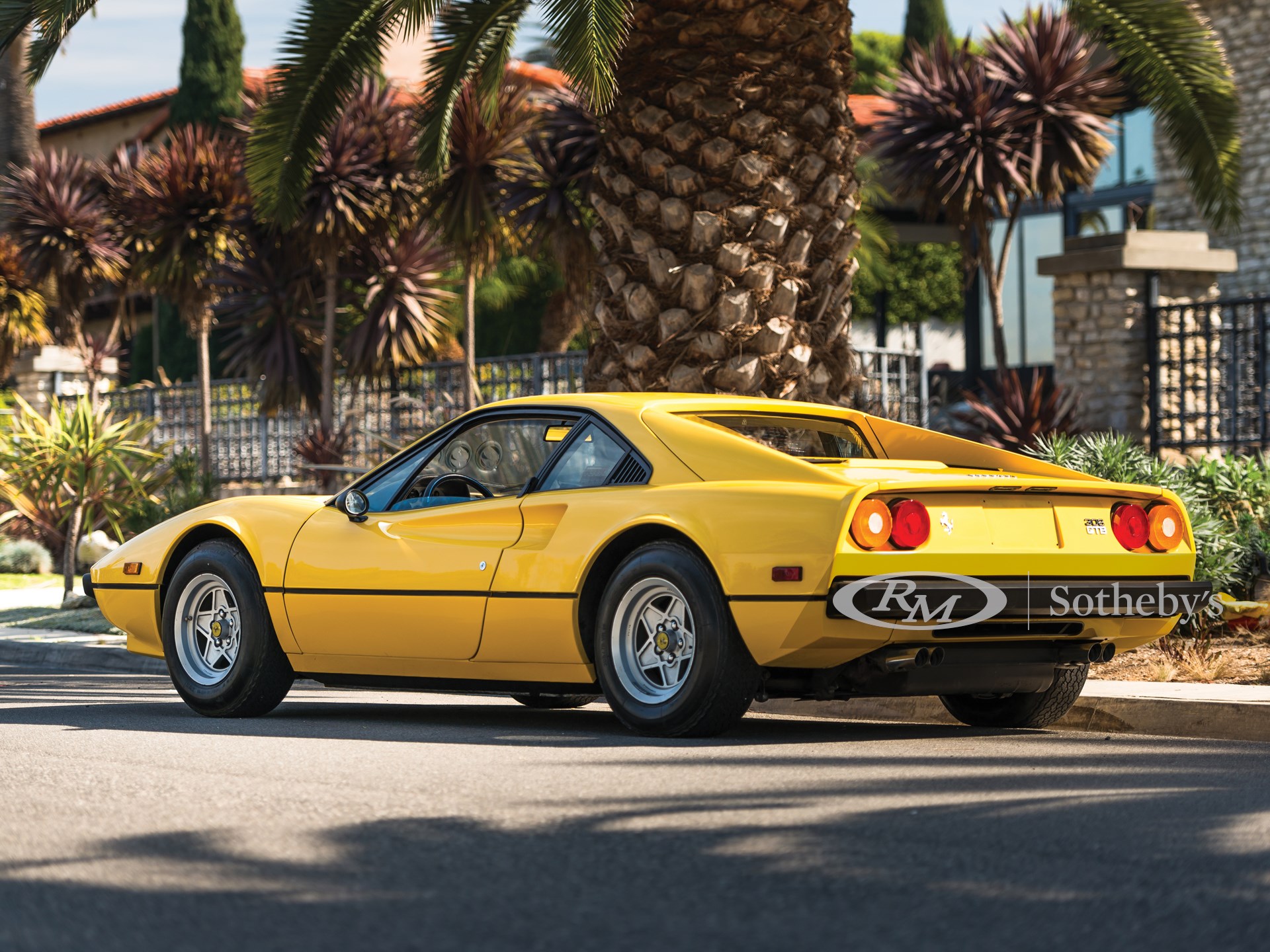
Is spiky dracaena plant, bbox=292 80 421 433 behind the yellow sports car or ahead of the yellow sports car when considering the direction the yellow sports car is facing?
ahead

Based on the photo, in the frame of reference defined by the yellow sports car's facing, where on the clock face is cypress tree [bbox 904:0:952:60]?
The cypress tree is roughly at 2 o'clock from the yellow sports car.

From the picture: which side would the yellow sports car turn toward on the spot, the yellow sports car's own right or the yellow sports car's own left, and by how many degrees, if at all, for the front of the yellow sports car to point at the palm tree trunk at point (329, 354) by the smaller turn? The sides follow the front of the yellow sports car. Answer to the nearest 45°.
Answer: approximately 45° to the yellow sports car's own right

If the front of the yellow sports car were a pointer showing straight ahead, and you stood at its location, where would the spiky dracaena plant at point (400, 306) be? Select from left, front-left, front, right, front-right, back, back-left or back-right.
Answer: front-right

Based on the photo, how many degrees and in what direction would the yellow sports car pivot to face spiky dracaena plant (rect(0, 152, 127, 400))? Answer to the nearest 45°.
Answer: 0° — it already faces it

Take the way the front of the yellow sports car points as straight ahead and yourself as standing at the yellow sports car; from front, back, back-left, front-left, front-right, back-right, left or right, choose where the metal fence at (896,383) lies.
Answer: front-right

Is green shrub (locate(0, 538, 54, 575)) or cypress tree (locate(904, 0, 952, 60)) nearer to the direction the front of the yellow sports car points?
the green shrub

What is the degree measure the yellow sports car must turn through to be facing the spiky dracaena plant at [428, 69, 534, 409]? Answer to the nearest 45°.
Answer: approximately 45° to its right

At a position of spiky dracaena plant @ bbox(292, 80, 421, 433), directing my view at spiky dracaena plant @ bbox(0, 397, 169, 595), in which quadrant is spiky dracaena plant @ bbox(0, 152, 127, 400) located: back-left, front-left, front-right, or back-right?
back-right

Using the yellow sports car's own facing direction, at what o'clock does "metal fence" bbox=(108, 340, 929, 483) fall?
The metal fence is roughly at 1 o'clock from the yellow sports car.

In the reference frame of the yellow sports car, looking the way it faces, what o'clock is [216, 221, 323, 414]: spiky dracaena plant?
The spiky dracaena plant is roughly at 1 o'clock from the yellow sports car.

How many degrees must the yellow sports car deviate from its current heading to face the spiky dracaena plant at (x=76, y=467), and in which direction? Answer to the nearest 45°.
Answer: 0° — it already faces it

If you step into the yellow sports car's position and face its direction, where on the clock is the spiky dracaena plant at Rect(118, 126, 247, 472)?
The spiky dracaena plant is roughly at 1 o'clock from the yellow sports car.

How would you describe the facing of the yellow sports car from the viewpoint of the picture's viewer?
facing away from the viewer and to the left of the viewer

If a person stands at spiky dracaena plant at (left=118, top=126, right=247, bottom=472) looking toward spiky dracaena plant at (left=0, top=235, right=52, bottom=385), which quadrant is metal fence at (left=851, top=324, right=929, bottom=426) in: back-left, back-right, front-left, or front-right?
back-right
